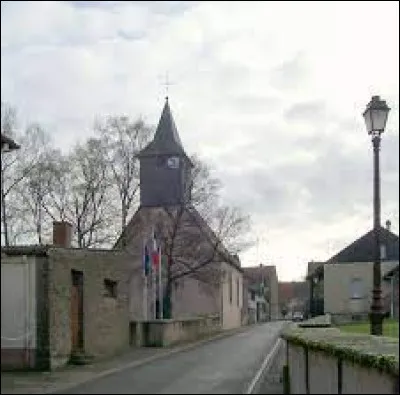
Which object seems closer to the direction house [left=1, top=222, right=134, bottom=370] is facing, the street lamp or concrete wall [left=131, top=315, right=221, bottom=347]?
the street lamp

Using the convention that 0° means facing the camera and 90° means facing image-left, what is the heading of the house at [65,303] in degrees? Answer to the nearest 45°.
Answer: approximately 315°

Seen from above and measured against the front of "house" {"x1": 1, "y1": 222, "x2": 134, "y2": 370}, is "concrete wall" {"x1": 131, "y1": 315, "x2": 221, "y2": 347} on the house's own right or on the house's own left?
on the house's own left

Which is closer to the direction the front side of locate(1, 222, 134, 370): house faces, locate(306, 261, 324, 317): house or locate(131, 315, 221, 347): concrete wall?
the house

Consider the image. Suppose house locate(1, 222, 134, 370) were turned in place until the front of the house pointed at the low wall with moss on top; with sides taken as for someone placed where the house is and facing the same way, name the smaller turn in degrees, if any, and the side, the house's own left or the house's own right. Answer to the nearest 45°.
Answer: approximately 45° to the house's own right
